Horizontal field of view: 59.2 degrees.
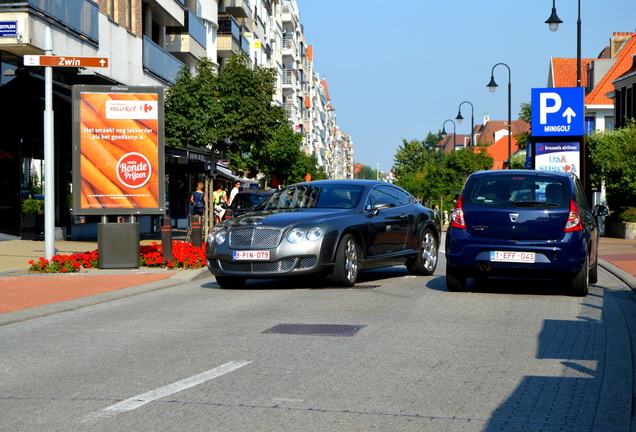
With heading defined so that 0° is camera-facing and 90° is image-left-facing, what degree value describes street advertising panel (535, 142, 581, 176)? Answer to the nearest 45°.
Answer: approximately 0°

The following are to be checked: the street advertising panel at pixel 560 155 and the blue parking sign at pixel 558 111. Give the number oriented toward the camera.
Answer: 2

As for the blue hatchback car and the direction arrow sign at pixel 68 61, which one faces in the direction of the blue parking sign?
the blue hatchback car

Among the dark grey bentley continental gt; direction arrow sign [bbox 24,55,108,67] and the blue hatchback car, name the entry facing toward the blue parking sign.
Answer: the blue hatchback car

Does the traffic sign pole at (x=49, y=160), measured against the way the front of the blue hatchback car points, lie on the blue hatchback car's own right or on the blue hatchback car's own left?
on the blue hatchback car's own left

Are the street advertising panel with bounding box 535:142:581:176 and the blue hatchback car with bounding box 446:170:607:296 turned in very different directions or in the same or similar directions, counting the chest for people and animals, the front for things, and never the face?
very different directions

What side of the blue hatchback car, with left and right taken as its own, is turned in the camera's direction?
back

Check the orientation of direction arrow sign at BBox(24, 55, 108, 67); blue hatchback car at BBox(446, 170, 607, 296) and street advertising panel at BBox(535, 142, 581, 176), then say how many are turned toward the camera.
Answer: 2
